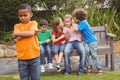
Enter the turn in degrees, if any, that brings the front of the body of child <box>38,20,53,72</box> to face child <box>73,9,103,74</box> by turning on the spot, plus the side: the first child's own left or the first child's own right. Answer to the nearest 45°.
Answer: approximately 90° to the first child's own left

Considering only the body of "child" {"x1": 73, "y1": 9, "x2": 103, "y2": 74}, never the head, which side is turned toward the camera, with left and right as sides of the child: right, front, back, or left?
left

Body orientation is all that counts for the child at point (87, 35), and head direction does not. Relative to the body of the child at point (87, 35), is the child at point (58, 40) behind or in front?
in front

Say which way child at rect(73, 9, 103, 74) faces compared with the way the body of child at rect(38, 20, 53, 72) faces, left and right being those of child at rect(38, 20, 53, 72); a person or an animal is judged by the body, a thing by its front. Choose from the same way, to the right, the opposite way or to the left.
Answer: to the right

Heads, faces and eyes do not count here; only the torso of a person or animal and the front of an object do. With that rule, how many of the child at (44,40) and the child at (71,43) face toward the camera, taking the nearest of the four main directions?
2

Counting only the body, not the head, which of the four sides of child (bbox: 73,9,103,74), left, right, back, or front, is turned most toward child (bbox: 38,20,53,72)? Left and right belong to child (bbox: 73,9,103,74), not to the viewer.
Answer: front

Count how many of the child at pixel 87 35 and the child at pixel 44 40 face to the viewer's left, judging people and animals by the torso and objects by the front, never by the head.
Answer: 1

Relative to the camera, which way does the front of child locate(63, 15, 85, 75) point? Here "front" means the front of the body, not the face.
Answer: toward the camera

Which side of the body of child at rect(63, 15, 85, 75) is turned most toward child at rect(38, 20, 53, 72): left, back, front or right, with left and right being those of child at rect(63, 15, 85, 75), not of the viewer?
right

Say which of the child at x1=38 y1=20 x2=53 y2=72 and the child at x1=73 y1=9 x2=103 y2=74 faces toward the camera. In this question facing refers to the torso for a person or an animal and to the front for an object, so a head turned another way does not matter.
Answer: the child at x1=38 y1=20 x2=53 y2=72
